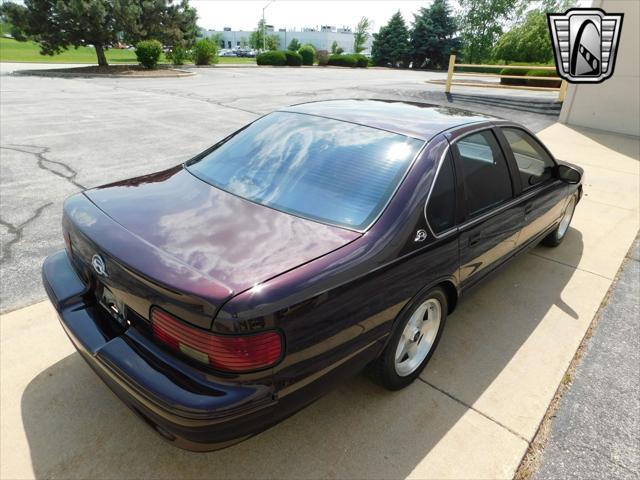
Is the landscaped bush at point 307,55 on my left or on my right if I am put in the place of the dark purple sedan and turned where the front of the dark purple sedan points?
on my left

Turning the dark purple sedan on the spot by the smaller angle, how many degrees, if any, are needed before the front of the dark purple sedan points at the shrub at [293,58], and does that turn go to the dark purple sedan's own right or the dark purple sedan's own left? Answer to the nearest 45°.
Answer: approximately 45° to the dark purple sedan's own left

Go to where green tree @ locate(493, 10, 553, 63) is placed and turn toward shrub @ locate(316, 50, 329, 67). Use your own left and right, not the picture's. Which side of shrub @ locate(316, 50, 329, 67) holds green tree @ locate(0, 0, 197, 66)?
left

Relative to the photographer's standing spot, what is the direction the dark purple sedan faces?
facing away from the viewer and to the right of the viewer

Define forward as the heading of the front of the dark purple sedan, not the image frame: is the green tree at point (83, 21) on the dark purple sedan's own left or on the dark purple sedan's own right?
on the dark purple sedan's own left

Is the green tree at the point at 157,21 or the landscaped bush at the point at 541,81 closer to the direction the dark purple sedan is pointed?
the landscaped bush

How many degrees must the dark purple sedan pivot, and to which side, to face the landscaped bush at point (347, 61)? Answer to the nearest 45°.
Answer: approximately 45° to its left

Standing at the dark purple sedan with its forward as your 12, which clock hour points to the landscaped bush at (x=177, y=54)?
The landscaped bush is roughly at 10 o'clock from the dark purple sedan.

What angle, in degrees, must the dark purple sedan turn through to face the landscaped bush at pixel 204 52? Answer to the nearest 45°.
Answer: approximately 45° to its left

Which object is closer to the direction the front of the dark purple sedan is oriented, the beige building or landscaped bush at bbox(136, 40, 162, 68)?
the beige building

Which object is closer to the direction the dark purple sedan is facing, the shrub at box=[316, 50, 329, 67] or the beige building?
the beige building

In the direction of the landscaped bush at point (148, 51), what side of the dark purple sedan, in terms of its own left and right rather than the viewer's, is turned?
left
